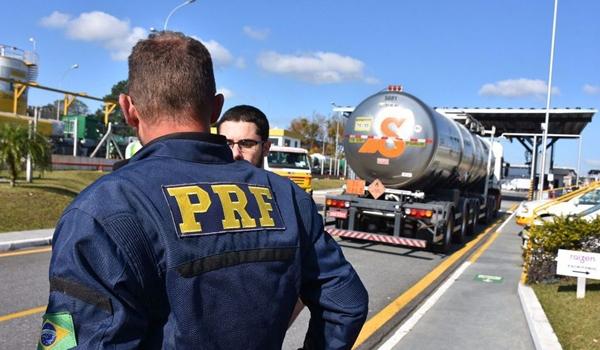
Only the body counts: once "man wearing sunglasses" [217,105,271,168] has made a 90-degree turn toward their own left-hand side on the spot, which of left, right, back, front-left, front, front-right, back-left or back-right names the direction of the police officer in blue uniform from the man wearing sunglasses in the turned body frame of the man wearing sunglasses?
front-right

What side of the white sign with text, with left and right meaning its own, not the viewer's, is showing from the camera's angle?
front

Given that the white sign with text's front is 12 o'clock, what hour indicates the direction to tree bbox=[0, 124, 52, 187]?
The tree is roughly at 3 o'clock from the white sign with text.

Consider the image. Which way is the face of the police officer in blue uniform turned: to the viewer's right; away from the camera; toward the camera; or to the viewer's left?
away from the camera

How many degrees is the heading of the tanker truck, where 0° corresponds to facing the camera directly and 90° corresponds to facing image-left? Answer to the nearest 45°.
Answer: approximately 225°

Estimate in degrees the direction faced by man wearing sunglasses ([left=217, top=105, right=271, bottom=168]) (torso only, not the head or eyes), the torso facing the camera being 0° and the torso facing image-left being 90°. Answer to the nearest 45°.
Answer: approximately 45°

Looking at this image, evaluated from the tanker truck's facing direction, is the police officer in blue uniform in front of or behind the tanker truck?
behind

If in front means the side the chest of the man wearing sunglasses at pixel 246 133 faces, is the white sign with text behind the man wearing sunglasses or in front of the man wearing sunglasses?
behind

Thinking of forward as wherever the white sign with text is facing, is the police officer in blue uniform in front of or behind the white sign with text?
in front

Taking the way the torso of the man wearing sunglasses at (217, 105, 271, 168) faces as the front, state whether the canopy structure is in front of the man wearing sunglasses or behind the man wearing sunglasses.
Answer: behind

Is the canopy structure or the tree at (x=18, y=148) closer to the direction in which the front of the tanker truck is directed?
the canopy structure

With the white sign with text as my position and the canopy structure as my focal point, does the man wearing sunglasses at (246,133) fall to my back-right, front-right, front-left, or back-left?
back-left

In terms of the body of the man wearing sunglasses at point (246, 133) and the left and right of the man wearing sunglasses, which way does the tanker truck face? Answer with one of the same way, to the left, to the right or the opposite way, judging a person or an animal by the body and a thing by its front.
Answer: the opposite way
